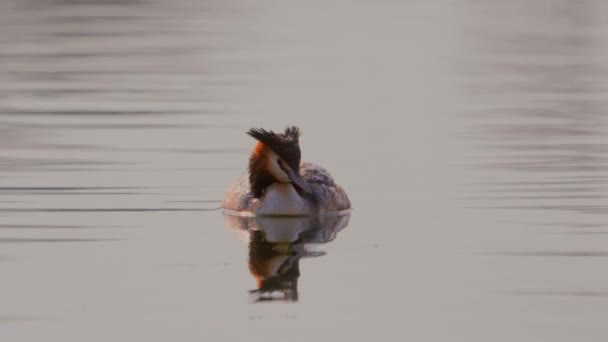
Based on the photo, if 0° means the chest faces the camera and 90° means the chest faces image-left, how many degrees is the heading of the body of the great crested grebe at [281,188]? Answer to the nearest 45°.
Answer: approximately 0°
